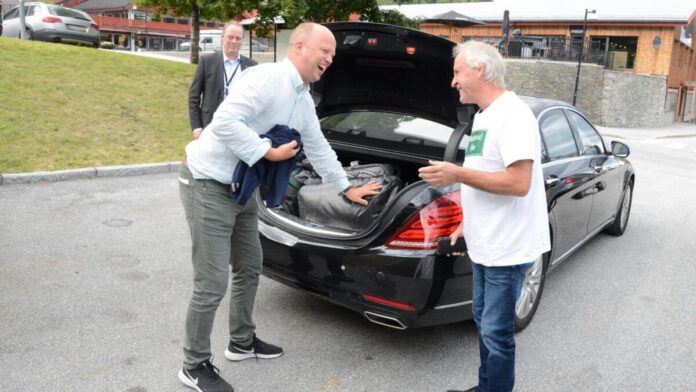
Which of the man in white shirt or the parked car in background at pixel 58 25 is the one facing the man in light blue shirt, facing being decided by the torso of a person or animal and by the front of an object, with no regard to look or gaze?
the man in white shirt

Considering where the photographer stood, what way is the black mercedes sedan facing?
facing away from the viewer and to the right of the viewer

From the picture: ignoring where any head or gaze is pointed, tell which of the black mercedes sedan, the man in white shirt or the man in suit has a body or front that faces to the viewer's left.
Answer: the man in white shirt

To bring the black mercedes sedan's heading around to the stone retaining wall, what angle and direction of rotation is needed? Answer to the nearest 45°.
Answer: approximately 45° to its left

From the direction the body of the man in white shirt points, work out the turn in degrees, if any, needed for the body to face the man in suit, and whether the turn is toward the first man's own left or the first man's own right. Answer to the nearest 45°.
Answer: approximately 45° to the first man's own right

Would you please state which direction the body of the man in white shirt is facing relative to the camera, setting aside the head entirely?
to the viewer's left

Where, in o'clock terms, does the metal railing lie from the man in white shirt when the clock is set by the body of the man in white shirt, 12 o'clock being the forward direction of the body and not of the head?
The metal railing is roughly at 3 o'clock from the man in white shirt.

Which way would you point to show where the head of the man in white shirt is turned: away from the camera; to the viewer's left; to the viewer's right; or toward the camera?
to the viewer's left

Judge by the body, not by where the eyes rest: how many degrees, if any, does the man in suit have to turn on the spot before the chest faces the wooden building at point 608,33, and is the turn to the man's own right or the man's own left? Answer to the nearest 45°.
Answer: approximately 135° to the man's own left

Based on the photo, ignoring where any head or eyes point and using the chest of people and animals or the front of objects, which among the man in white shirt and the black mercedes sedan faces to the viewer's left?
the man in white shirt

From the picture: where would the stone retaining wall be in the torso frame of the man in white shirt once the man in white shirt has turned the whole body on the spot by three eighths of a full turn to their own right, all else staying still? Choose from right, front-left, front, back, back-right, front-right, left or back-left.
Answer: front-left

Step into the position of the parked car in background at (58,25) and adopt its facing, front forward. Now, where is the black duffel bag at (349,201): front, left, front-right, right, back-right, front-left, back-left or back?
back-left

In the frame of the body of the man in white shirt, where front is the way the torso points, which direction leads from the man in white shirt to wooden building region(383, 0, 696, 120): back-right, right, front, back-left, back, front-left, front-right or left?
right

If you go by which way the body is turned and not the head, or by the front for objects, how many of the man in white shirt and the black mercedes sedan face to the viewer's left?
1

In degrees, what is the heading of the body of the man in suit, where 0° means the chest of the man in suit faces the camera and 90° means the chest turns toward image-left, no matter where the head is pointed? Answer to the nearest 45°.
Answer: approximately 0°

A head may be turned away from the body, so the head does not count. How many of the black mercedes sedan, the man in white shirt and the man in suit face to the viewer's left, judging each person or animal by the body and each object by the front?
1

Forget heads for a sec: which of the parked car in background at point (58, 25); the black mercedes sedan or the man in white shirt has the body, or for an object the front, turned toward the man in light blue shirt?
the man in white shirt
